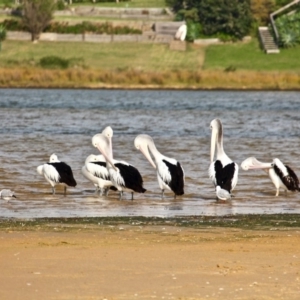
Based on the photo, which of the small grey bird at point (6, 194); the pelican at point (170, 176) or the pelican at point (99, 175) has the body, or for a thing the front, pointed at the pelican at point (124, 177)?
the pelican at point (170, 176)

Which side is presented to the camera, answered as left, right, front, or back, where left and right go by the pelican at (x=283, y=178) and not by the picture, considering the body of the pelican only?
left

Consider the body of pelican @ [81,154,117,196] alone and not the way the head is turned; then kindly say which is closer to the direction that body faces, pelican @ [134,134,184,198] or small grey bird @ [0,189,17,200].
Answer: the small grey bird

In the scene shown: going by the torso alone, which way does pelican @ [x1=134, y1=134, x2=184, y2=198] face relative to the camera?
to the viewer's left

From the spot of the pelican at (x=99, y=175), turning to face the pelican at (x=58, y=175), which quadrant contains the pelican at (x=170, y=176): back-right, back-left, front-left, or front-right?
back-left

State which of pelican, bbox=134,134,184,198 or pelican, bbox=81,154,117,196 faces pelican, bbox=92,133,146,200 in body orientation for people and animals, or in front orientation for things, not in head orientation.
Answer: pelican, bbox=134,134,184,198

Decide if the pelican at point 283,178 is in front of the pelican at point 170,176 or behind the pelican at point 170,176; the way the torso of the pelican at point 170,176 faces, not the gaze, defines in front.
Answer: behind

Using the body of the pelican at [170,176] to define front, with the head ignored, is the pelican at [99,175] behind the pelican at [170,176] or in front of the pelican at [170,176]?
in front
